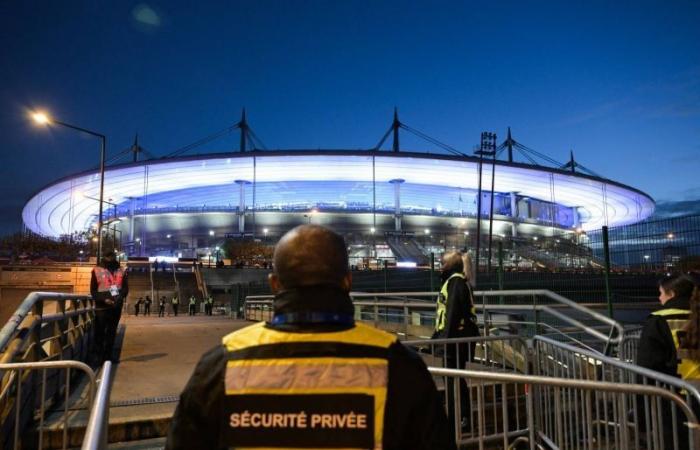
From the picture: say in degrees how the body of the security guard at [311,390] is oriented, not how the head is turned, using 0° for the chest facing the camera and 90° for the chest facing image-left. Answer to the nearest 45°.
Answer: approximately 180°

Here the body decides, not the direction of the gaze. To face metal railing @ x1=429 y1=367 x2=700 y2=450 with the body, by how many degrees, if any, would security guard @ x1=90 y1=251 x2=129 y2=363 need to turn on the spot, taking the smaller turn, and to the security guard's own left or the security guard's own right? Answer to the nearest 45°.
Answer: approximately 45° to the security guard's own left

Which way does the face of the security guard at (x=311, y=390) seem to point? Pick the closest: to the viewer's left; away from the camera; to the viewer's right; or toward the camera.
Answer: away from the camera

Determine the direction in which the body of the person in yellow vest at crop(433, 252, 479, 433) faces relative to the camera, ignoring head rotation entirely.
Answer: to the viewer's left

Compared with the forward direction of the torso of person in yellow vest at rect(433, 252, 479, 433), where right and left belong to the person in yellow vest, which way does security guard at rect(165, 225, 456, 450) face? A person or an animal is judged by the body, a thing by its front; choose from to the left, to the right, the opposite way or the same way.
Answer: to the right

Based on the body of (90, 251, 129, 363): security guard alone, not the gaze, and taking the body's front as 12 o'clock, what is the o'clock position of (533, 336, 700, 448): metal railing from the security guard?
The metal railing is roughly at 11 o'clock from the security guard.

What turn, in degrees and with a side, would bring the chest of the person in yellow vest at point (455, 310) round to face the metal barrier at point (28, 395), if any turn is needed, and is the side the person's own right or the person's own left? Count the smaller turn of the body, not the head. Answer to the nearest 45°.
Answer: approximately 45° to the person's own left

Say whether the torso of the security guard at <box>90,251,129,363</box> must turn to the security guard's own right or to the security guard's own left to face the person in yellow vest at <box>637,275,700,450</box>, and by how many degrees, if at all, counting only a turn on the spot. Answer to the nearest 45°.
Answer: approximately 45° to the security guard's own left

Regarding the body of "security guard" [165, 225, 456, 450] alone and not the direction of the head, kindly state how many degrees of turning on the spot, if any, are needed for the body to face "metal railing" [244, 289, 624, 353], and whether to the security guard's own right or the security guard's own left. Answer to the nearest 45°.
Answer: approximately 45° to the security guard's own right

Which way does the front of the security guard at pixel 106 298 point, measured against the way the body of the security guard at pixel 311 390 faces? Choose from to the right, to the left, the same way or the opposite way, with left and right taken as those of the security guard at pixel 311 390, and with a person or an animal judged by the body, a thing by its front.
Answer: the opposite way
